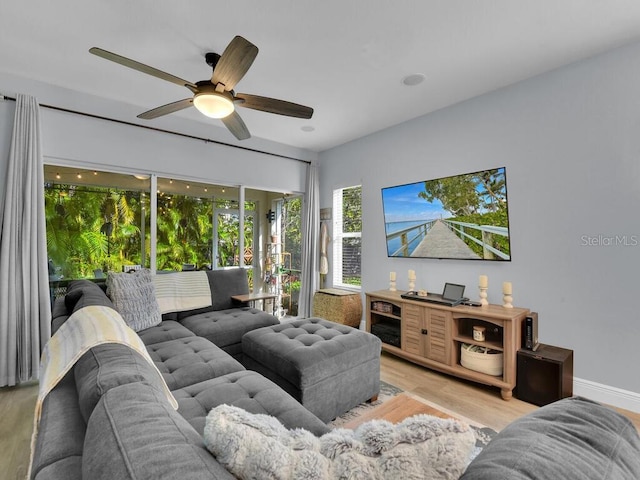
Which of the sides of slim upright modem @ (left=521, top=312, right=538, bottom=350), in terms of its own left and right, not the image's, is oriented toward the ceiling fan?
front

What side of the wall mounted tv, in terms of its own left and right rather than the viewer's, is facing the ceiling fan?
front

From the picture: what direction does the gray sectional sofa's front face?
to the viewer's right

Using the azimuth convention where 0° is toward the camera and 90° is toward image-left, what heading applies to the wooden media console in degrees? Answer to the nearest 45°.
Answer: approximately 45°

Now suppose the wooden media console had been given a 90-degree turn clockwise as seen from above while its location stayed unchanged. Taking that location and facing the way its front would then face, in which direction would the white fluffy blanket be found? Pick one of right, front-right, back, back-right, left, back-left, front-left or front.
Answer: back-left

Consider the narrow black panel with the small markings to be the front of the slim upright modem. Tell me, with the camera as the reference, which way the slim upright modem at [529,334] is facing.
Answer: facing the viewer and to the left of the viewer

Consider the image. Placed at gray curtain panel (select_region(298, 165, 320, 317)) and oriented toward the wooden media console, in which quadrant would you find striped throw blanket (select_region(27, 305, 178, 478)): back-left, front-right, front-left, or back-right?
front-right

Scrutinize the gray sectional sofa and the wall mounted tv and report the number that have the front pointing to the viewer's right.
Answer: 1
